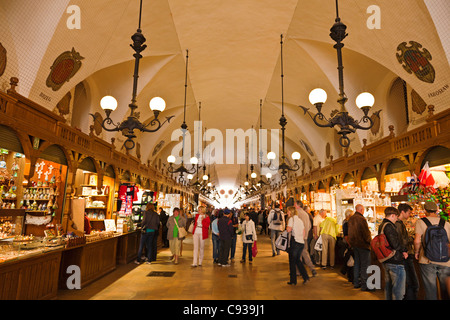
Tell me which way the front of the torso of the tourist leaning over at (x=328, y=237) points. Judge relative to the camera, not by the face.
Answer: away from the camera

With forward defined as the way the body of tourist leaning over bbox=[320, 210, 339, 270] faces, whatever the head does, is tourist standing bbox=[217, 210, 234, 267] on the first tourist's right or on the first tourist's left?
on the first tourist's left

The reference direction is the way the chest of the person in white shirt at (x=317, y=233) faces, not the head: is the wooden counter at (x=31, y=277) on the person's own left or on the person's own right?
on the person's own right

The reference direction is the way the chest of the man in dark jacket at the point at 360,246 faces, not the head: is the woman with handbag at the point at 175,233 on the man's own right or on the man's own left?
on the man's own left

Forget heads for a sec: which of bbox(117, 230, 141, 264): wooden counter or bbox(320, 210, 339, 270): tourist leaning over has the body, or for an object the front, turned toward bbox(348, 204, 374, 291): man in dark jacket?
the wooden counter

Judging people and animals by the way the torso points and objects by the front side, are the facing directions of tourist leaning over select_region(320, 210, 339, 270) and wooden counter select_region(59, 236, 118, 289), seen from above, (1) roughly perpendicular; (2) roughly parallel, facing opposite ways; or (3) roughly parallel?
roughly perpendicular

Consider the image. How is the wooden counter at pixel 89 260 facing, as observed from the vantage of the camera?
facing the viewer and to the right of the viewer

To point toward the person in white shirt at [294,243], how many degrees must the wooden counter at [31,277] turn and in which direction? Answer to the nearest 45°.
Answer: approximately 45° to its left

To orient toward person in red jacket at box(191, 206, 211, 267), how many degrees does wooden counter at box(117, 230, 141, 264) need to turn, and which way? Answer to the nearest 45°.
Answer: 0° — it already faces them

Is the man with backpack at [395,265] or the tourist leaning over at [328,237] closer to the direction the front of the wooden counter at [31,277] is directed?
the man with backpack
